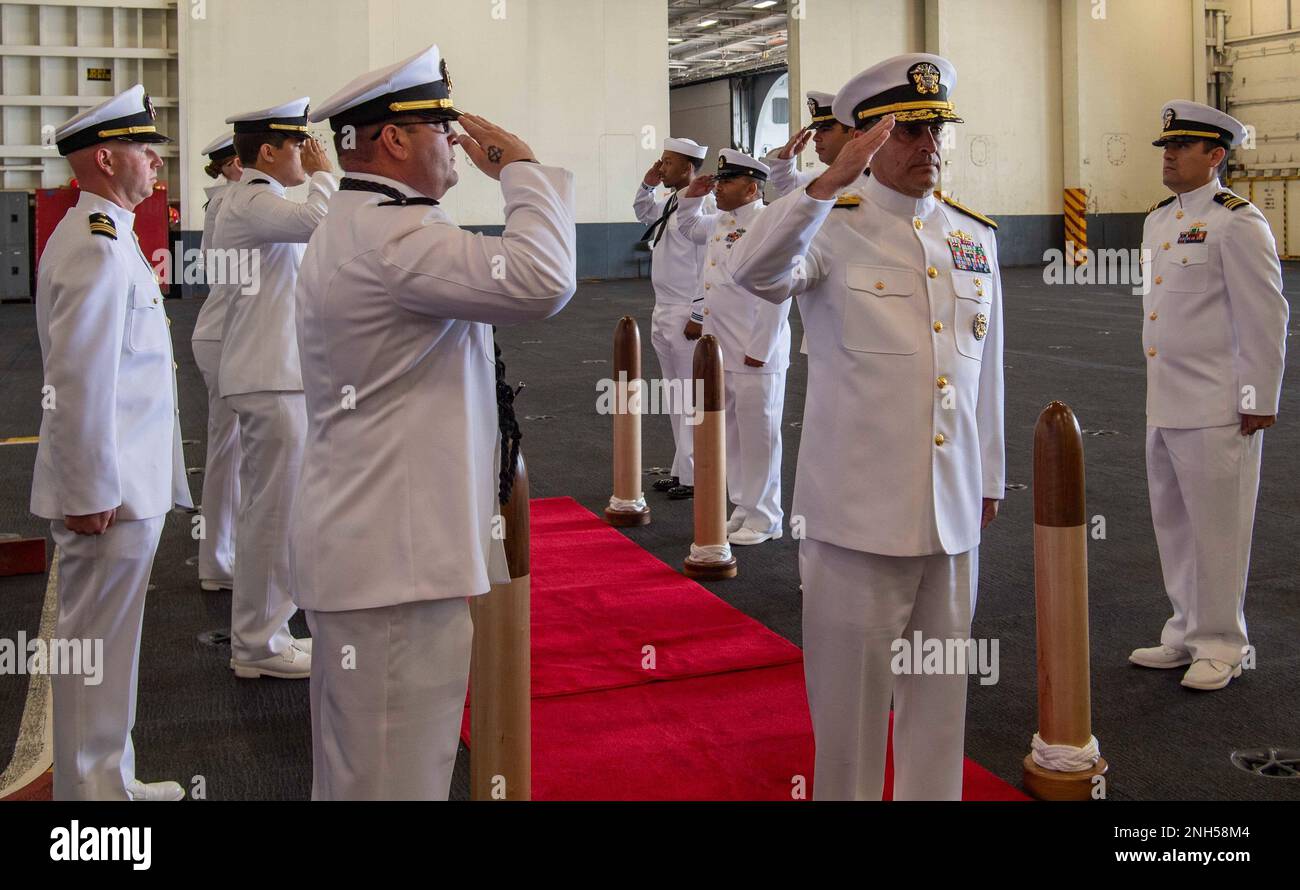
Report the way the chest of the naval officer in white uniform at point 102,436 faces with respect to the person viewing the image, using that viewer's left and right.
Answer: facing to the right of the viewer

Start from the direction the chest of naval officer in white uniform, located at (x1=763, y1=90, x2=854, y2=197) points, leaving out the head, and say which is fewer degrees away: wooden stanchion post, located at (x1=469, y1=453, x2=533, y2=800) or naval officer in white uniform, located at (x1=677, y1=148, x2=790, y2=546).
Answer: the wooden stanchion post

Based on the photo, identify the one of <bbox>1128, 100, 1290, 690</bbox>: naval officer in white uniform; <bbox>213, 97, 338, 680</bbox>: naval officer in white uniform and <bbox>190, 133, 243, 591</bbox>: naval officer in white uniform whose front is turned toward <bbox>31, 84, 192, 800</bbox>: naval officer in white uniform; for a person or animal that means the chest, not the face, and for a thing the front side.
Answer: <bbox>1128, 100, 1290, 690</bbox>: naval officer in white uniform

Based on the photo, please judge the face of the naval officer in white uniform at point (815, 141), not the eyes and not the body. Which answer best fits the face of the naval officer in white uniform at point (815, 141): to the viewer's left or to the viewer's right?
to the viewer's left

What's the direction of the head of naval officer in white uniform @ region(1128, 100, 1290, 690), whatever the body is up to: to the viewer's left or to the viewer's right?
to the viewer's left

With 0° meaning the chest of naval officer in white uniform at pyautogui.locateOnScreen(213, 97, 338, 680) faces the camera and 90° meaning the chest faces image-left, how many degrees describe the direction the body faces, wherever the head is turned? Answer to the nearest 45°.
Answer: approximately 270°

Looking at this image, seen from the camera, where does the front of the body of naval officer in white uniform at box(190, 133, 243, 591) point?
to the viewer's right

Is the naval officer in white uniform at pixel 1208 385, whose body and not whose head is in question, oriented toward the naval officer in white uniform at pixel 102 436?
yes

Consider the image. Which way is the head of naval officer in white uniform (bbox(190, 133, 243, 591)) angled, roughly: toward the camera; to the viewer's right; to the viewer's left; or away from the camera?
to the viewer's right

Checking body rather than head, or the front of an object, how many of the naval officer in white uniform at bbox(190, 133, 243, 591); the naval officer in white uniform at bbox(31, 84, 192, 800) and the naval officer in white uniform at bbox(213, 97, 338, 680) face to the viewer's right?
3

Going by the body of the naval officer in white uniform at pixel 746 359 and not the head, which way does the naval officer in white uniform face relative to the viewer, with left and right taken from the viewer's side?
facing the viewer and to the left of the viewer

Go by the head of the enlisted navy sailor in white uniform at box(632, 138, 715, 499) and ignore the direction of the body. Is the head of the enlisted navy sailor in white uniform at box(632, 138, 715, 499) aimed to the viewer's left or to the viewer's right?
to the viewer's left
